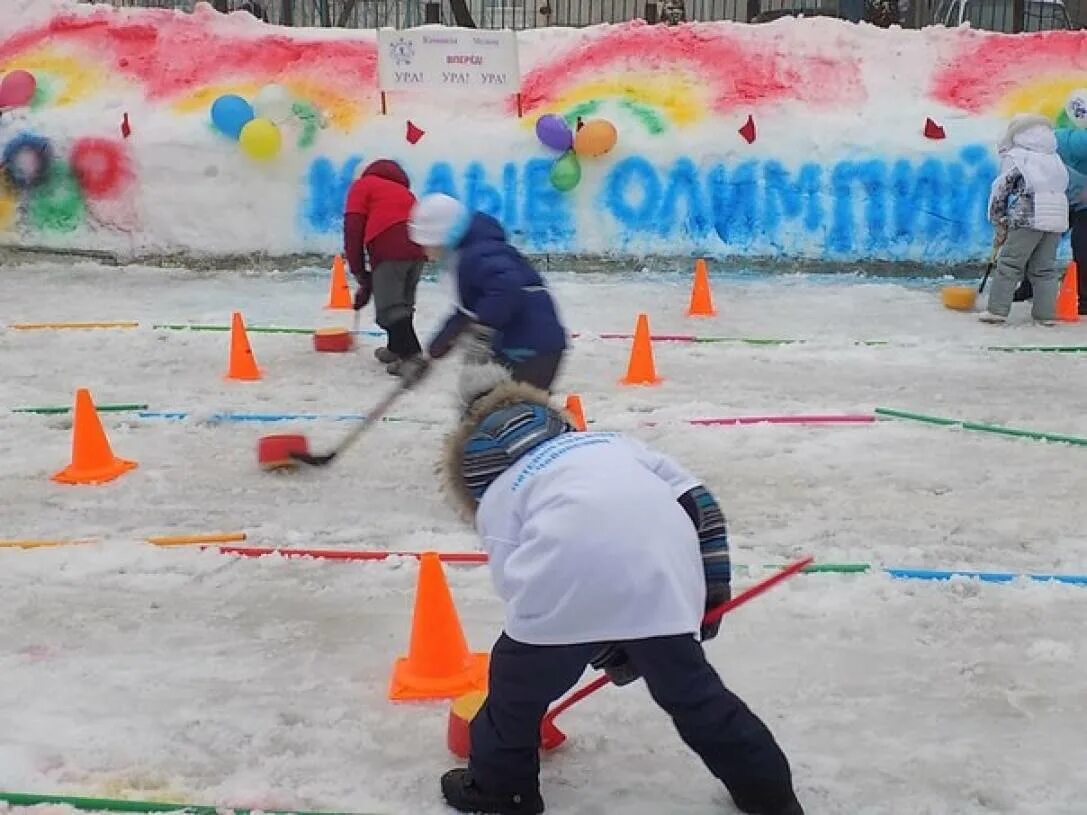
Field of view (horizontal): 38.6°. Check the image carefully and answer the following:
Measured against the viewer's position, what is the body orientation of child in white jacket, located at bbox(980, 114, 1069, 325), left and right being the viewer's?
facing away from the viewer and to the left of the viewer

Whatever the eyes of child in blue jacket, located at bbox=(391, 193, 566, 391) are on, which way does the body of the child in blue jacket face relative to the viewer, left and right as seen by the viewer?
facing to the left of the viewer

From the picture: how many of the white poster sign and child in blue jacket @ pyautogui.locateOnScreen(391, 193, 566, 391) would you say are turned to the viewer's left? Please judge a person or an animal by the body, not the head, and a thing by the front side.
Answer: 1

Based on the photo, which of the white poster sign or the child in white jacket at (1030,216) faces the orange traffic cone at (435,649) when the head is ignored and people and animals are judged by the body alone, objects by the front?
the white poster sign

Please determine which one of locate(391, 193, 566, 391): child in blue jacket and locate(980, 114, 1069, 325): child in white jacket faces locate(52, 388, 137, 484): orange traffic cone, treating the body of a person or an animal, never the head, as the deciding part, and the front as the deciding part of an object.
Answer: the child in blue jacket

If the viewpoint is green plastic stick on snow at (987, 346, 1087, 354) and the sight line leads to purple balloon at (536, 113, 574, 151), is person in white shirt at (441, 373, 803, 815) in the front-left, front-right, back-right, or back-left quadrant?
back-left

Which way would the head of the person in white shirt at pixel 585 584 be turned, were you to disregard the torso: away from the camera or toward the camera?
away from the camera

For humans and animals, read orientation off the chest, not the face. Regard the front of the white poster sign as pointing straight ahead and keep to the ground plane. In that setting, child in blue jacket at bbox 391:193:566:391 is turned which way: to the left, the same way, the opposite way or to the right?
to the right

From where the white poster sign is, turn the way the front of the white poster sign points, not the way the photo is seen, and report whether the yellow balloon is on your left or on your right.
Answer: on your right

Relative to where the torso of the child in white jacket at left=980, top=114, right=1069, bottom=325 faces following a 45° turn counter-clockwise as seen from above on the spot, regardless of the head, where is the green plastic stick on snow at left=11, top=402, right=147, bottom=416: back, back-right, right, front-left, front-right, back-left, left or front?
front-left

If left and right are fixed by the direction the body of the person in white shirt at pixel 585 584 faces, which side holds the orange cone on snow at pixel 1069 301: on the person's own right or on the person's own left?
on the person's own right

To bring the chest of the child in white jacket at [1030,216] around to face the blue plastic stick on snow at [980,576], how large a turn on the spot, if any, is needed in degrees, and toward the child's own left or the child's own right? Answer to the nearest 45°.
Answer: approximately 135° to the child's own left

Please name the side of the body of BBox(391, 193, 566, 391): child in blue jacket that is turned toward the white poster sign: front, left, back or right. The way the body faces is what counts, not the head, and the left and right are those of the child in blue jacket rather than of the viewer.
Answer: right

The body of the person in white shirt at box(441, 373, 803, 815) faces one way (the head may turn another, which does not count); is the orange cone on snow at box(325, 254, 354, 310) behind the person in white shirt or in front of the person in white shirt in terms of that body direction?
in front
